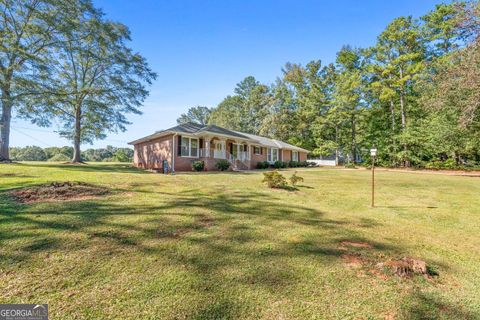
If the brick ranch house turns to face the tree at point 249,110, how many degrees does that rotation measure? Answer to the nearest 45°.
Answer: approximately 135° to its left

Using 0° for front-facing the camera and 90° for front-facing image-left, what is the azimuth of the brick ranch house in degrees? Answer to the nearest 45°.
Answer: approximately 315°

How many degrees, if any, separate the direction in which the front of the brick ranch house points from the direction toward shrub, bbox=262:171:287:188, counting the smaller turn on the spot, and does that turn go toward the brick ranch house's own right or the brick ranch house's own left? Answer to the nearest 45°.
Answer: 0° — it already faces it

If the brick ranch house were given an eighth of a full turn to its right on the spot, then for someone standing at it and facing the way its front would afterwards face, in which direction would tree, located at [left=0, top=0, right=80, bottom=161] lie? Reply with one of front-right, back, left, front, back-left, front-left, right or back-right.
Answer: right

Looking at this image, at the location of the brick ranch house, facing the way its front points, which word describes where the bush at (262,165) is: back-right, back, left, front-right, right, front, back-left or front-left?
left

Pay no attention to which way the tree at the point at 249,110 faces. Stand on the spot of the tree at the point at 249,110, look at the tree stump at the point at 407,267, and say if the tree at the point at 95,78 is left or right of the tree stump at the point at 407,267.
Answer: right

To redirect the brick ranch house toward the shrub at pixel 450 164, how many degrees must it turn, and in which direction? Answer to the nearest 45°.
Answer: approximately 45° to its left

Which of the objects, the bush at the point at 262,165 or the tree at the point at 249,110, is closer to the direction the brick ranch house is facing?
the bush
